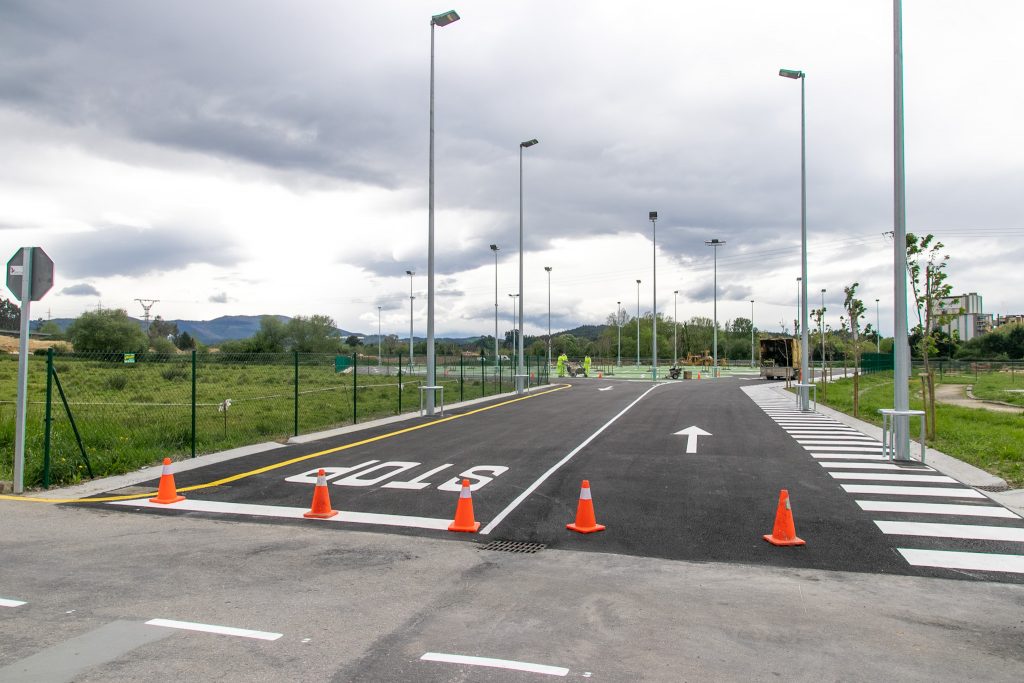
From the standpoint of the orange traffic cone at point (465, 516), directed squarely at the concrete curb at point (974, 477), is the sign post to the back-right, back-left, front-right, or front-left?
back-left

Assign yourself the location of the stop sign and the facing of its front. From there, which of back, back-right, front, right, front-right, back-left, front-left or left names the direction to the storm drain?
back-right

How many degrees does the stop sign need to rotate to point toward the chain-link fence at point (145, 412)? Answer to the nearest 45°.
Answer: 0° — it already faces it

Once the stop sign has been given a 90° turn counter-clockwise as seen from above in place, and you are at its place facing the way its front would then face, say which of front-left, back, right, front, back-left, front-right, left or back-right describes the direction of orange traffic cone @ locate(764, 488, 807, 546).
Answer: back-left

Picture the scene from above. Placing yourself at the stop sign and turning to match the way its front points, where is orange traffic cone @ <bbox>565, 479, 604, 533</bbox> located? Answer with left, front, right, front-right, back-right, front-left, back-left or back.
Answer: back-right

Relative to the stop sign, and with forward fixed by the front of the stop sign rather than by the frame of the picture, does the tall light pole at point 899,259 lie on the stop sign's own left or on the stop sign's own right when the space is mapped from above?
on the stop sign's own right

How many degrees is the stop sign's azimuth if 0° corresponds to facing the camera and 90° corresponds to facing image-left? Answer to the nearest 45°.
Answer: approximately 180°

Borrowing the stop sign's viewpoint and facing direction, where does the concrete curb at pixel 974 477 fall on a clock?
The concrete curb is roughly at 4 o'clock from the stop sign.

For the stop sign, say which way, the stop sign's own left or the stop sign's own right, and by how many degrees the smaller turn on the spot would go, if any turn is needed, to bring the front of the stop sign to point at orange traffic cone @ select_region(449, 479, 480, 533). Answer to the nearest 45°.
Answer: approximately 135° to the stop sign's own right
